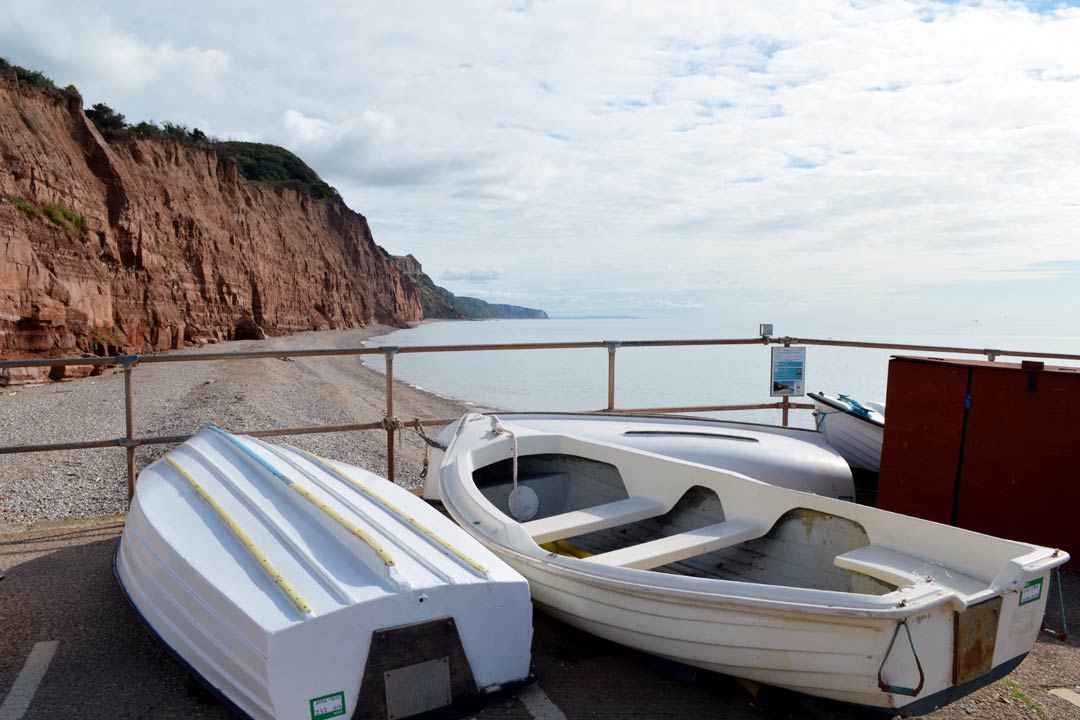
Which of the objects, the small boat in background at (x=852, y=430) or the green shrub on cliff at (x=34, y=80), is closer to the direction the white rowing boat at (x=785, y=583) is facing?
the green shrub on cliff

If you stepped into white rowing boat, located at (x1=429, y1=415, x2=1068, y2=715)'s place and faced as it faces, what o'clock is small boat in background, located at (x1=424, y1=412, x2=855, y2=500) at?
The small boat in background is roughly at 1 o'clock from the white rowing boat.

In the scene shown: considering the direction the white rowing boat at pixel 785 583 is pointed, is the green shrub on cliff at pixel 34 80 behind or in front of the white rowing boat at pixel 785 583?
in front

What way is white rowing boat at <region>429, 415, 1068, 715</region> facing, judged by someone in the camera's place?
facing away from the viewer and to the left of the viewer

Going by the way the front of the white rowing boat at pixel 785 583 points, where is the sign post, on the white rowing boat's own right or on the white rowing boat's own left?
on the white rowing boat's own right

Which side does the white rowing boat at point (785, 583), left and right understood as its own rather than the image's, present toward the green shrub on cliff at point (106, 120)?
front

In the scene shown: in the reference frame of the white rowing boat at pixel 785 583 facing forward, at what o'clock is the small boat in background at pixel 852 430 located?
The small boat in background is roughly at 2 o'clock from the white rowing boat.
